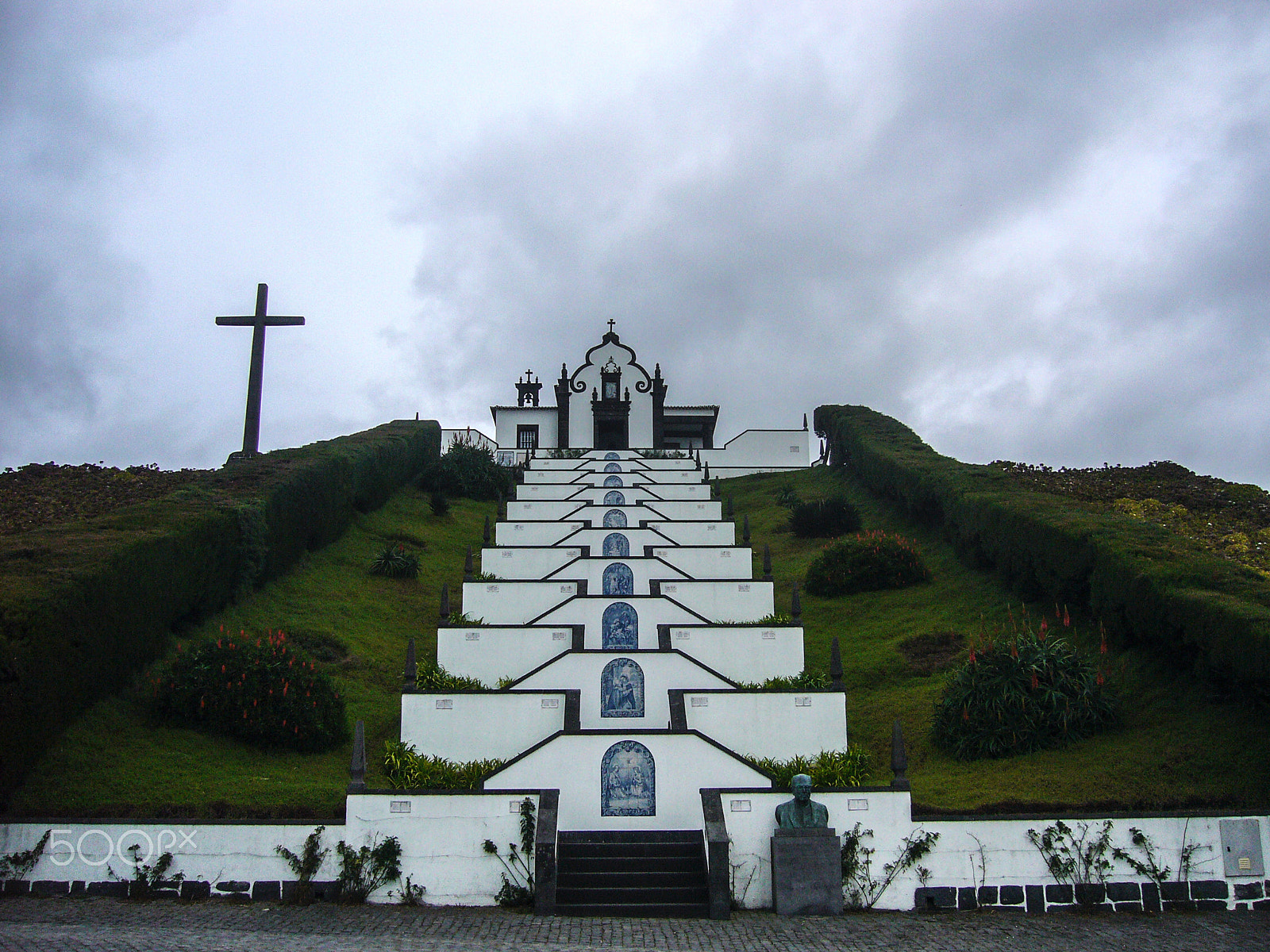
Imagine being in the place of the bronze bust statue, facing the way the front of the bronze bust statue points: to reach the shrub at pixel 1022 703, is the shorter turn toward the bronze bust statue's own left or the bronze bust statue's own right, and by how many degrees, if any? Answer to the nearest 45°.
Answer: approximately 135° to the bronze bust statue's own left

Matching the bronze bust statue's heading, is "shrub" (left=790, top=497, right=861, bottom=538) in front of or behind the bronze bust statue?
behind

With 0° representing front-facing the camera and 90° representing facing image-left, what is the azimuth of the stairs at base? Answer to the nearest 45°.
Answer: approximately 0°

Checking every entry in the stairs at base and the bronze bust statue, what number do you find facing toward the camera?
2

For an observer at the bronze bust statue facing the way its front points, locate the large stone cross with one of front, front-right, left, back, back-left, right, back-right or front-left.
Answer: back-right

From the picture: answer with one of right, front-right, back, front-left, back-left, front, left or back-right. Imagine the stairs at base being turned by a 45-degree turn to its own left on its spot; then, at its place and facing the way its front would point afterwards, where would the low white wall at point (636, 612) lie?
back-left

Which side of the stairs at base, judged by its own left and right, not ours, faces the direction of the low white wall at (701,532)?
back

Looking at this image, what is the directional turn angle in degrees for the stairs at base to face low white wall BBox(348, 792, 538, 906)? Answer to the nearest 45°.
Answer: approximately 90° to its right

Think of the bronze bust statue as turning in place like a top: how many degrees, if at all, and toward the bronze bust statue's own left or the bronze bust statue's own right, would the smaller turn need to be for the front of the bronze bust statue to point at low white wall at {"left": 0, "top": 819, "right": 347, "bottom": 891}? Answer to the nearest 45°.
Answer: approximately 90° to the bronze bust statue's own right

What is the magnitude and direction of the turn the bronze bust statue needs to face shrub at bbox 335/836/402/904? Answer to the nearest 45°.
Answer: approximately 90° to its right
